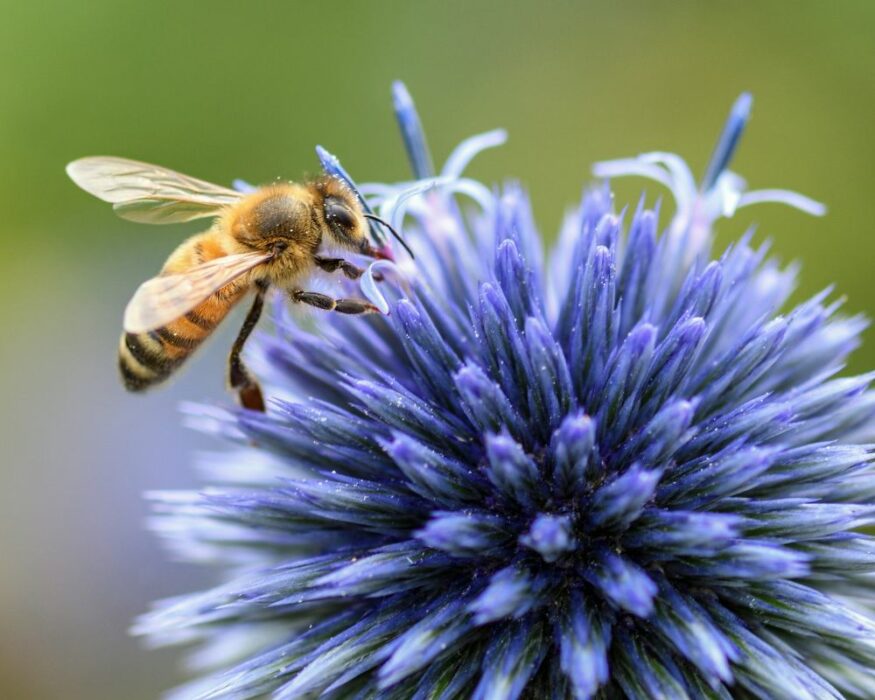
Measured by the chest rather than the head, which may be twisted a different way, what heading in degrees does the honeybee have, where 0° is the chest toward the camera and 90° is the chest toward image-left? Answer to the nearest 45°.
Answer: approximately 270°
